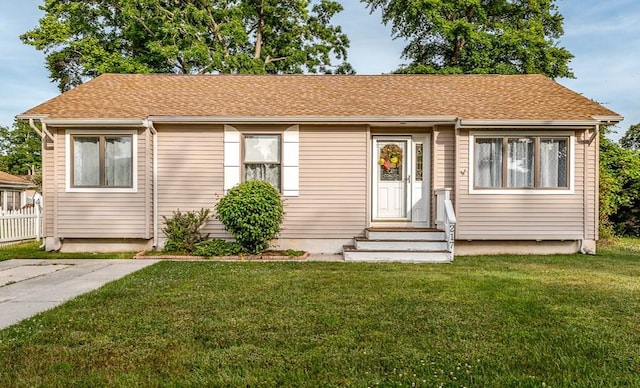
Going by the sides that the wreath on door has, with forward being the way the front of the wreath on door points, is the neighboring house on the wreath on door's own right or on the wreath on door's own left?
on the wreath on door's own right

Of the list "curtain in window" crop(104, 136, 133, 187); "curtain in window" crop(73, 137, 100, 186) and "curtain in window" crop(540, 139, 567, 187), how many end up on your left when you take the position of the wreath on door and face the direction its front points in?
1

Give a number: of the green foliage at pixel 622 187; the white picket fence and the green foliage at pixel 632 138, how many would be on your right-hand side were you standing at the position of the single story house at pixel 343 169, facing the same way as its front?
1

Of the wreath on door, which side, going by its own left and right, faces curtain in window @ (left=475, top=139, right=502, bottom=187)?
left

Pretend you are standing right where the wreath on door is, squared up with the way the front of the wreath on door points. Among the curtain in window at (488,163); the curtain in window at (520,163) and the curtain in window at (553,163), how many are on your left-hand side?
3

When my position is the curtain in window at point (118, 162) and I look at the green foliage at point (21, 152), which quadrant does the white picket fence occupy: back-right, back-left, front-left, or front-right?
front-left

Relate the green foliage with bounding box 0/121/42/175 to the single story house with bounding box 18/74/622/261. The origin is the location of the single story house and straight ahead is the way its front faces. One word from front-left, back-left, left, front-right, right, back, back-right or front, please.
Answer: back-right

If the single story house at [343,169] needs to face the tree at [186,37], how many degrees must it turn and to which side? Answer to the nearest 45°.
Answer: approximately 135° to its right

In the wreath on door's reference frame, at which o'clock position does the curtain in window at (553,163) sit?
The curtain in window is roughly at 9 o'clock from the wreath on door.

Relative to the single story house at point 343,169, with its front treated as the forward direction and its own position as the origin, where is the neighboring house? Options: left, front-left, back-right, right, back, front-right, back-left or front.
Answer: back-right

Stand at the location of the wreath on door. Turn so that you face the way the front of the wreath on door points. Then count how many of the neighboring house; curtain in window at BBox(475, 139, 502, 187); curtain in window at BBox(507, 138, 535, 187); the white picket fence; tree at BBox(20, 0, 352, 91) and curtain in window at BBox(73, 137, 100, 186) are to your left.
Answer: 2

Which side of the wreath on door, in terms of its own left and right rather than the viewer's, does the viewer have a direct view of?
front

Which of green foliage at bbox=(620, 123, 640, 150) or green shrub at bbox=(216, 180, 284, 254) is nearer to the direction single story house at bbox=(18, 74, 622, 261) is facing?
the green shrub

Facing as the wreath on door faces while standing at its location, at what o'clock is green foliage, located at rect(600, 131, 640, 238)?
The green foliage is roughly at 8 o'clock from the wreath on door.

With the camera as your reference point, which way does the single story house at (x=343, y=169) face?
facing the viewer

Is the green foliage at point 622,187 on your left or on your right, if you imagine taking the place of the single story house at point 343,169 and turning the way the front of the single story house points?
on your left

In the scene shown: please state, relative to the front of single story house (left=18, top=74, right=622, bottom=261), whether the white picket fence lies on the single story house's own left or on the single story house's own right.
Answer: on the single story house's own right

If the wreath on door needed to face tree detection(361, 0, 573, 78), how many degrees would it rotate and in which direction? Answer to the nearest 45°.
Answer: approximately 180°
